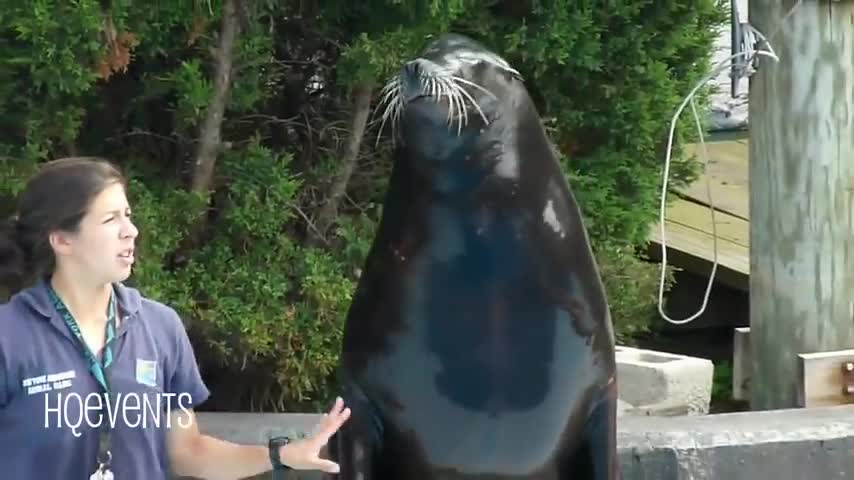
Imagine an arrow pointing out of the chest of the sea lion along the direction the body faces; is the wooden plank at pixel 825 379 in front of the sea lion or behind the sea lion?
behind

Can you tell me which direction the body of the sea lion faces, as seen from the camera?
toward the camera

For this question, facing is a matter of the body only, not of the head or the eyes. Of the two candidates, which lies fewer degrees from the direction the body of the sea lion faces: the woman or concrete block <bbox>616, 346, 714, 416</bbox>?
the woman

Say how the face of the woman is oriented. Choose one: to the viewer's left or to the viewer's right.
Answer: to the viewer's right

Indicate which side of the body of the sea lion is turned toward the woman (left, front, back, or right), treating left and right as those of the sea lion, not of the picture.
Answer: right

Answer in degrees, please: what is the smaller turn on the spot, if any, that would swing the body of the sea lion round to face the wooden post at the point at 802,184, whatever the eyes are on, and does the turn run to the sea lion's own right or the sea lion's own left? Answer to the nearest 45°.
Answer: approximately 135° to the sea lion's own left

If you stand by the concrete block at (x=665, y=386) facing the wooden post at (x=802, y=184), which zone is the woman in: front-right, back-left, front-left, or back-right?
back-right

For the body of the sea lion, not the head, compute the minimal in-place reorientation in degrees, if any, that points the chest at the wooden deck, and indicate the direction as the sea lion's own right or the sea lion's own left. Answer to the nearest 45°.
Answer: approximately 180°

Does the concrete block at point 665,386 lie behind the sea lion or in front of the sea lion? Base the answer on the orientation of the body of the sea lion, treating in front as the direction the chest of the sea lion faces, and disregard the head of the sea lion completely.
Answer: behind
